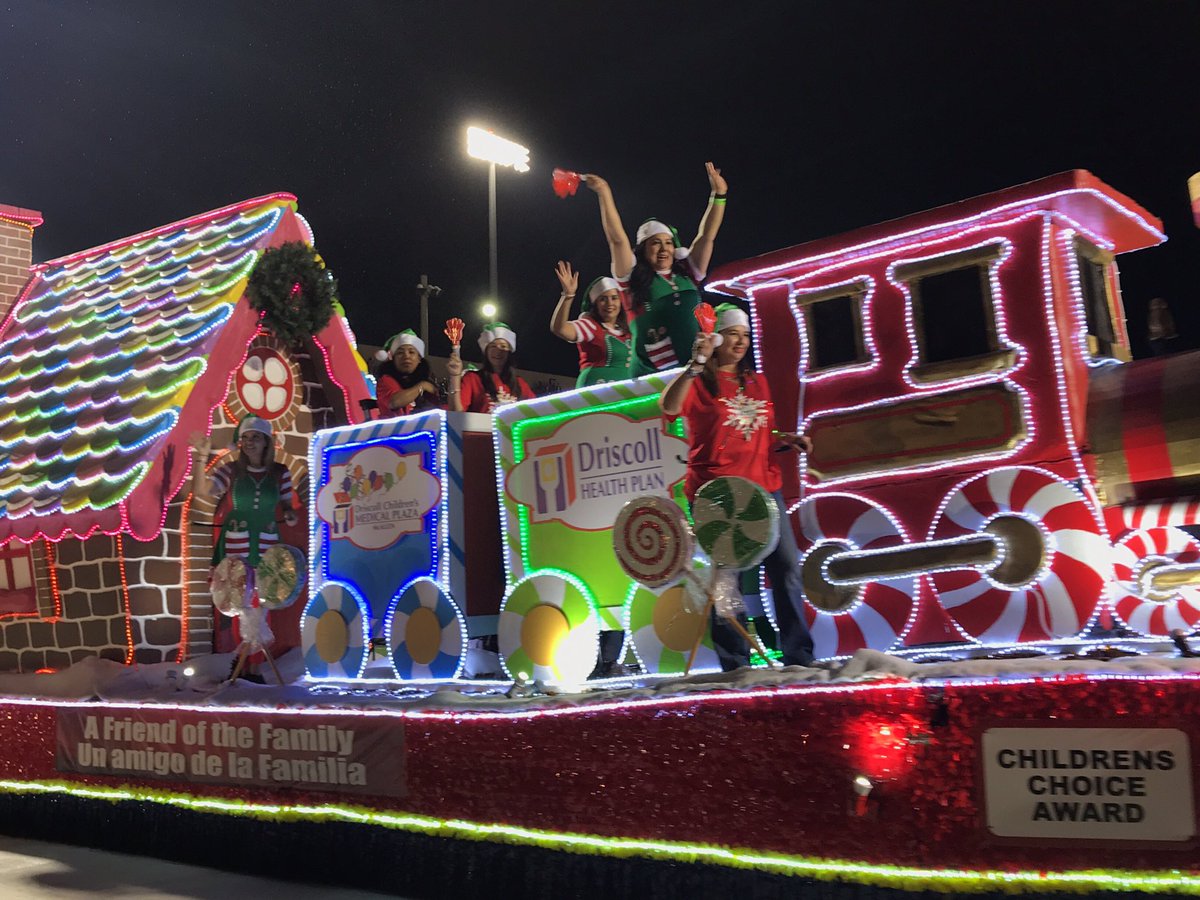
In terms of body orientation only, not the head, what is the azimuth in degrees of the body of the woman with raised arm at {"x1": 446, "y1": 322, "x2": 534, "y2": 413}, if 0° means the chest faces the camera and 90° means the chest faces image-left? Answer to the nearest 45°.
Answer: approximately 0°

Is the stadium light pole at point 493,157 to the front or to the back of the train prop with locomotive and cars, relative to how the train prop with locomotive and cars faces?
to the back

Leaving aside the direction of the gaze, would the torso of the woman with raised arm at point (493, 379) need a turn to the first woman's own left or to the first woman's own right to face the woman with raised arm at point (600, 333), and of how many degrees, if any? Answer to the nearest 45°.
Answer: approximately 45° to the first woman's own left

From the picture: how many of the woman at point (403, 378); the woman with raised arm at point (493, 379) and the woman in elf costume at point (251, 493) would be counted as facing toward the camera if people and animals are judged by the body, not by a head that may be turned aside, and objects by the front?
3

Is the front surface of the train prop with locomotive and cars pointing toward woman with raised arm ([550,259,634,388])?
no

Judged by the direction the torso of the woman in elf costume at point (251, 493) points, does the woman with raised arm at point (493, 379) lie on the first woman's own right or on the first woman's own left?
on the first woman's own left

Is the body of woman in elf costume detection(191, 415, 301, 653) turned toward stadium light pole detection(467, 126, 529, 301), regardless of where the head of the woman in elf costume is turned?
no

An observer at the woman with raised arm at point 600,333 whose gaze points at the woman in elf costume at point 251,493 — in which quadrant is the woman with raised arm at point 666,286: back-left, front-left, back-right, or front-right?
back-left

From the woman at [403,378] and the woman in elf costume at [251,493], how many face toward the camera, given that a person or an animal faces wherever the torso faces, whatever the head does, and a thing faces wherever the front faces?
2

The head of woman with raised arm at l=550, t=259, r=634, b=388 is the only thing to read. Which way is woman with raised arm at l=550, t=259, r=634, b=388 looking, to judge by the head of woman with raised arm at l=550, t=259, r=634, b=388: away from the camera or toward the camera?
toward the camera

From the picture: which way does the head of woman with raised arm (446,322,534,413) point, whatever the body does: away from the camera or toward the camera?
toward the camera

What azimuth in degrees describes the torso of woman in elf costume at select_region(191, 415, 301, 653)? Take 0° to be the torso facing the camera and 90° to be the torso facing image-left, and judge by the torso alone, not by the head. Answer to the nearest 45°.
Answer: approximately 0°

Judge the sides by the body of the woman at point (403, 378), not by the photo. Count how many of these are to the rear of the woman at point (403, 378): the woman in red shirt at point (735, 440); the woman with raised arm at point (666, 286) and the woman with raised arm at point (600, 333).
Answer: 0

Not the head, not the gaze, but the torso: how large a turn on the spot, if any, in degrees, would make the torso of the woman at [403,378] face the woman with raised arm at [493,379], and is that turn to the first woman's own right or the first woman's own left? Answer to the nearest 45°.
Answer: approximately 90° to the first woman's own left

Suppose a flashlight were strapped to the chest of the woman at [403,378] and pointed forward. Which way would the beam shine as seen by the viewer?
toward the camera

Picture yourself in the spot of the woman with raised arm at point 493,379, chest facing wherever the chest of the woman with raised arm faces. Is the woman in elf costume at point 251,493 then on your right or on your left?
on your right
